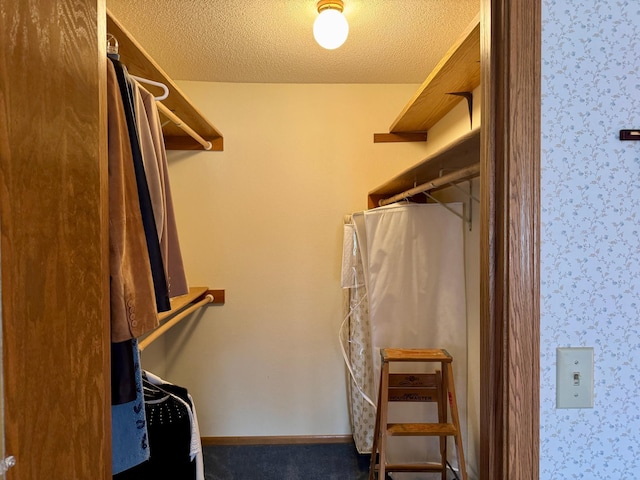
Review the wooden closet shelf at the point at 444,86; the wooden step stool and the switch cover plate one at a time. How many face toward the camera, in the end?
2

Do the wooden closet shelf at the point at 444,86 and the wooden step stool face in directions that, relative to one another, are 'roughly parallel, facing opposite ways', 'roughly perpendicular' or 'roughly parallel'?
roughly perpendicular

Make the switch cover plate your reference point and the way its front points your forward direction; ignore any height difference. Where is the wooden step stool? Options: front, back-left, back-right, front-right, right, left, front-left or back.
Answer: back-right

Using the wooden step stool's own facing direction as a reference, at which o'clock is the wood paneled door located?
The wood paneled door is roughly at 1 o'clock from the wooden step stool.

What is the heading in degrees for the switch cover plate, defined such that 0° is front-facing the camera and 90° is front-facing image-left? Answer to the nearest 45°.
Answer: approximately 0°

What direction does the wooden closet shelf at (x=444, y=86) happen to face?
to the viewer's left

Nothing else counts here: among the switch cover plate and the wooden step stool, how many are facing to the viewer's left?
0

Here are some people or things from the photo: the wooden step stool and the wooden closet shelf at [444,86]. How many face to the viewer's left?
1
